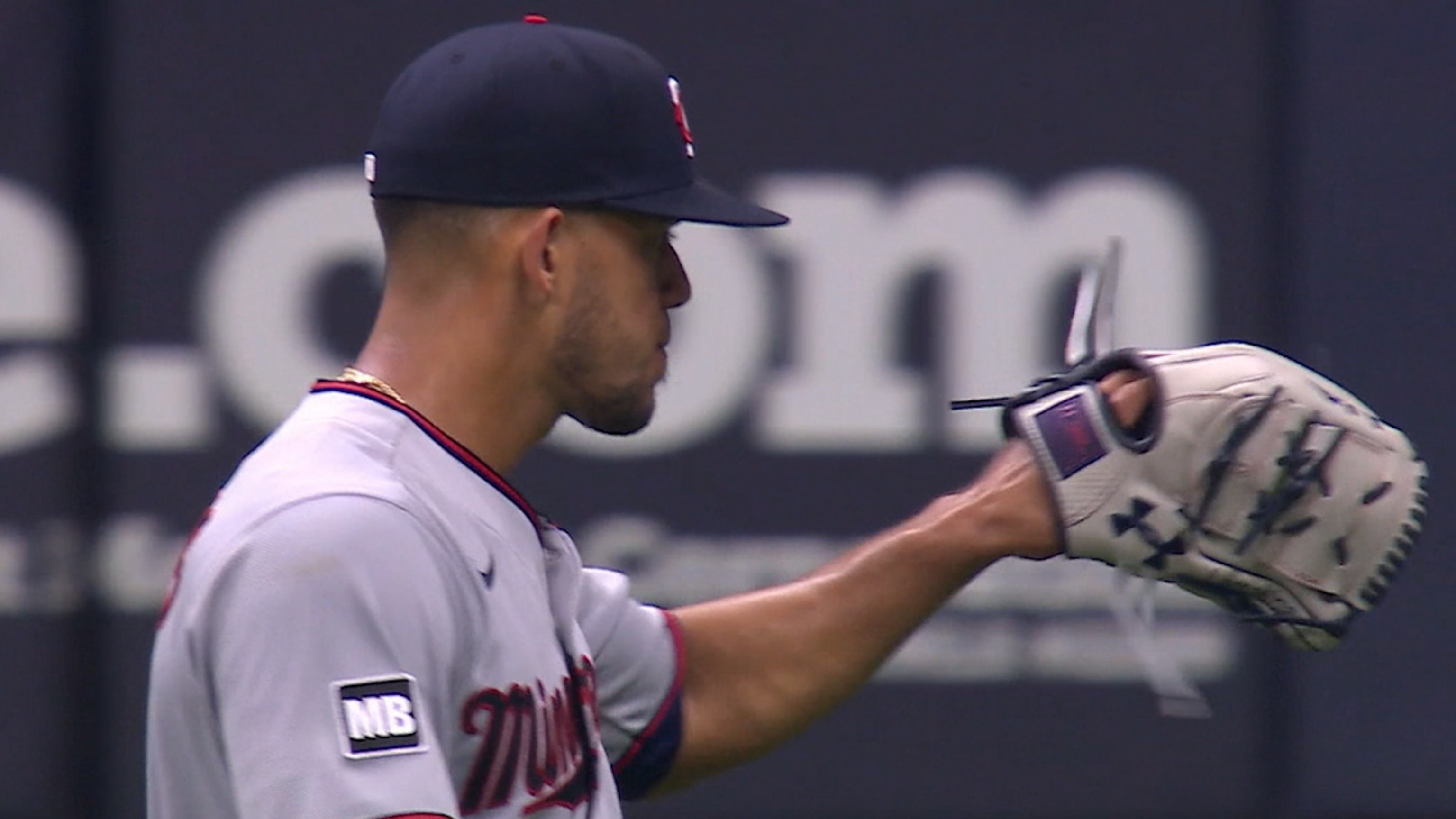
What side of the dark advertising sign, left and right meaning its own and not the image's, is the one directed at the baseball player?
front

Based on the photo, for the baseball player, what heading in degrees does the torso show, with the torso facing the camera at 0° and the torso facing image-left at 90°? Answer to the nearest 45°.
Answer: approximately 270°

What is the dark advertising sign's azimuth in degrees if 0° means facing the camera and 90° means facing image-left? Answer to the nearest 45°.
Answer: approximately 0°

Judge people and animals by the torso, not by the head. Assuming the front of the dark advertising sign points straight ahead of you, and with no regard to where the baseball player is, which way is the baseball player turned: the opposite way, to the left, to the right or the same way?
to the left

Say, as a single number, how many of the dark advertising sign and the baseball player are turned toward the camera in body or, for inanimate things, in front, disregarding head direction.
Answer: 1

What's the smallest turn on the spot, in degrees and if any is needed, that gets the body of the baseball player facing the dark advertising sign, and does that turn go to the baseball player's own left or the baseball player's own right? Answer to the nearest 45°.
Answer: approximately 90° to the baseball player's own left

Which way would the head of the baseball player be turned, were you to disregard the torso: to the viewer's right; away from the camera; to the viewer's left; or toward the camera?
to the viewer's right
